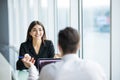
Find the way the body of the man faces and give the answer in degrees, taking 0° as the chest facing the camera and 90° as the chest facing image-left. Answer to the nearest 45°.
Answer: approximately 180°

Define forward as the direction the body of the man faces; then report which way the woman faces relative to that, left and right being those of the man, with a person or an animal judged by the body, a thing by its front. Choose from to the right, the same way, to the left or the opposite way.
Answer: the opposite way

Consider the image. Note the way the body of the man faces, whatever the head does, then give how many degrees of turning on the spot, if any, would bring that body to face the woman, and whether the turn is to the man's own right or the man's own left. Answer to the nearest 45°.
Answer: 0° — they already face them

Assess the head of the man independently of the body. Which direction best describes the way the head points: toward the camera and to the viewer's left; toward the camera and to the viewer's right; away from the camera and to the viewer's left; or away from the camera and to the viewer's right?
away from the camera and to the viewer's left

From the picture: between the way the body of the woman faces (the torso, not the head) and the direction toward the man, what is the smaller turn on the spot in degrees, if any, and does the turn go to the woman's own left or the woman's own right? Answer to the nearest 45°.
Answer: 0° — they already face them

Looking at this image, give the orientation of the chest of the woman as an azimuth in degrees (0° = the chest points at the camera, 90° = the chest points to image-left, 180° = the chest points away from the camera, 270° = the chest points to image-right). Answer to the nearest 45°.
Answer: approximately 0°
